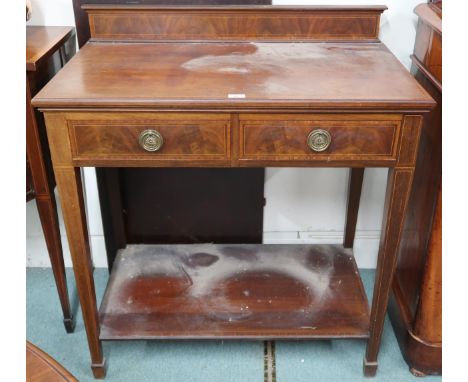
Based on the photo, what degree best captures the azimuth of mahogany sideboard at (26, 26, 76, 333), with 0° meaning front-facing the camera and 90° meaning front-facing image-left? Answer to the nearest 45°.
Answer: approximately 0°

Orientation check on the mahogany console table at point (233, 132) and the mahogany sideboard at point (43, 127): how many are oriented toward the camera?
2
